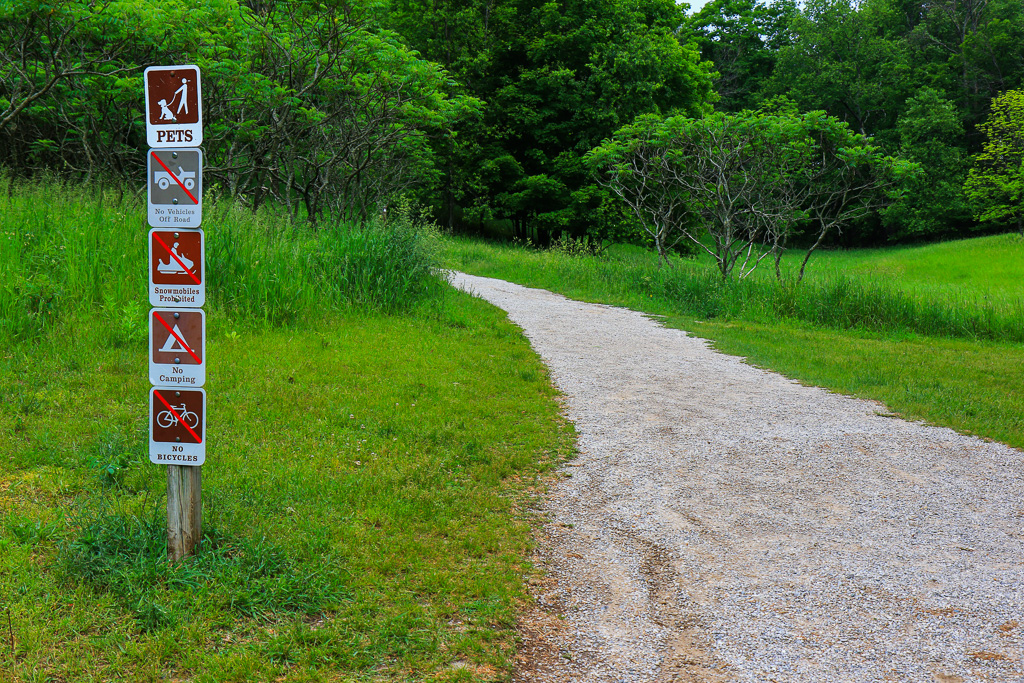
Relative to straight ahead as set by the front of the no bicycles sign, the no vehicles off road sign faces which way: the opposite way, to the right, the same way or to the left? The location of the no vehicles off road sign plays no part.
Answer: the same way

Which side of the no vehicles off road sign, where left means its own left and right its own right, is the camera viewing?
front

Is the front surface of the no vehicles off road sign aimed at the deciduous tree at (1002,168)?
no

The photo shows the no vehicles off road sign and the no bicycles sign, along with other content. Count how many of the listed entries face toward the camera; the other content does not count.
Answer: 2

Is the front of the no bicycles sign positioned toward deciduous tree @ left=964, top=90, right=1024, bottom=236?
no

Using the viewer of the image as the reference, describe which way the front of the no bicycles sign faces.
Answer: facing the viewer
